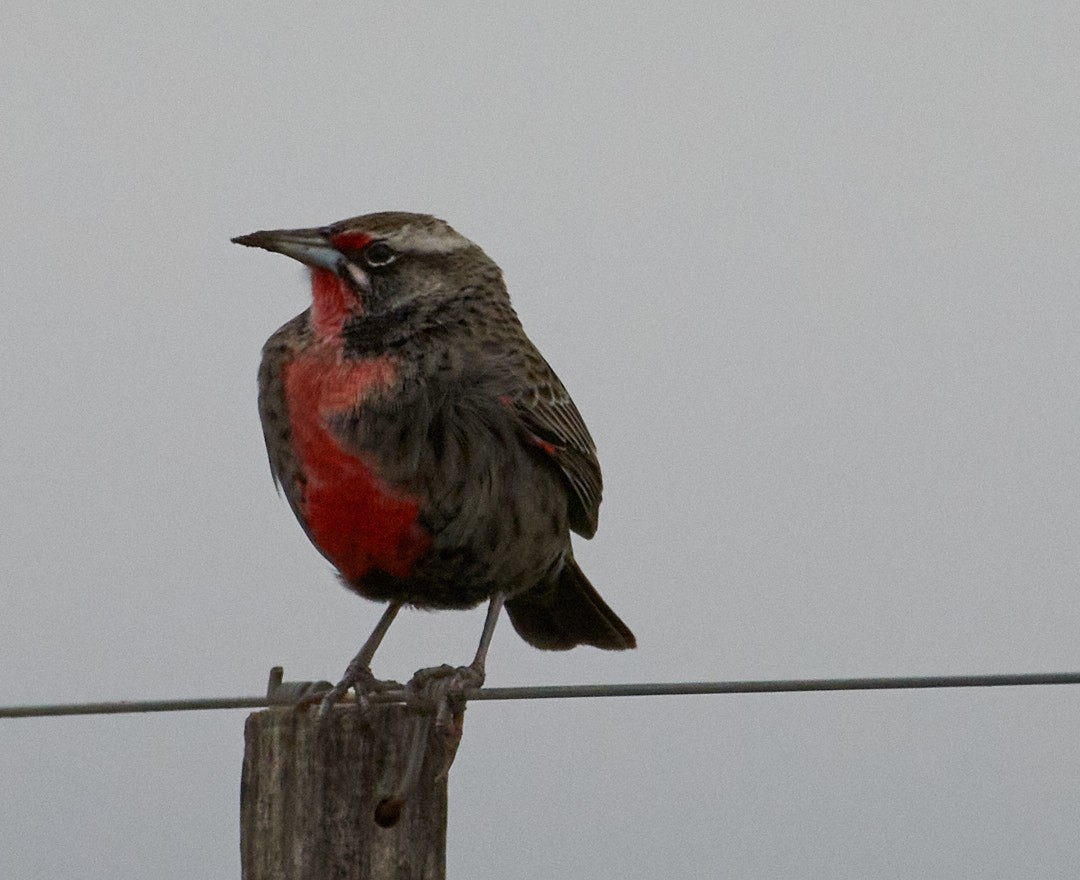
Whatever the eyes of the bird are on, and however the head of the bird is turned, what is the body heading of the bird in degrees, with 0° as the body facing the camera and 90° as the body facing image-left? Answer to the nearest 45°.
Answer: approximately 45°
